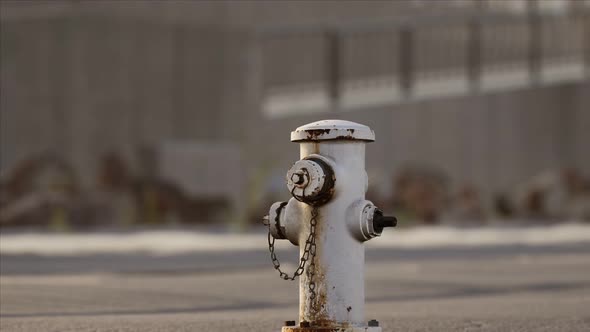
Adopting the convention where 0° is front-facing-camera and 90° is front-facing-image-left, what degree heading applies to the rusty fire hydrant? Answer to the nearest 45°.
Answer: approximately 45°

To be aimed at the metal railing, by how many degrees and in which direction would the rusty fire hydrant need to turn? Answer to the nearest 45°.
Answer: approximately 135° to its right

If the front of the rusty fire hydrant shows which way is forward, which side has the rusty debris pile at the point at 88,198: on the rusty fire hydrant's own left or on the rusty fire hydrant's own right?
on the rusty fire hydrant's own right

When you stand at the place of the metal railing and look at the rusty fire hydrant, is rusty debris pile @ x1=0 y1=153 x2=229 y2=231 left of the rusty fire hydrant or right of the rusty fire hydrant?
right
